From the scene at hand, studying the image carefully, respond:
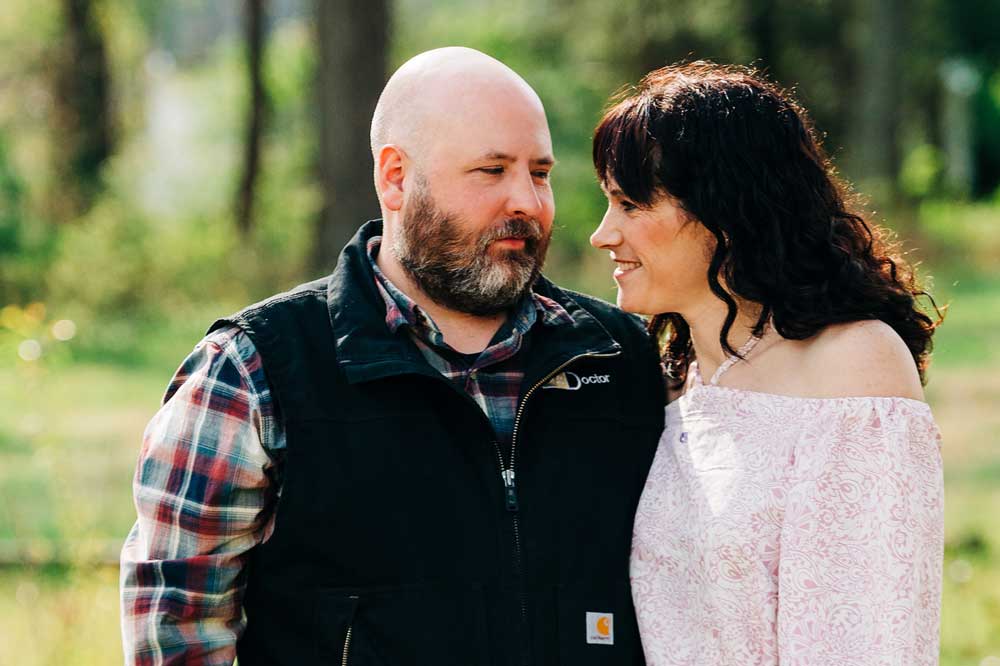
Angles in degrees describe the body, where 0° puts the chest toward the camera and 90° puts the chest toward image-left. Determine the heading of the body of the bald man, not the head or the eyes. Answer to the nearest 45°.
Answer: approximately 315°

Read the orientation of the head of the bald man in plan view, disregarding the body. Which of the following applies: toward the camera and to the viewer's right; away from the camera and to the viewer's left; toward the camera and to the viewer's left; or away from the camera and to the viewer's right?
toward the camera and to the viewer's right

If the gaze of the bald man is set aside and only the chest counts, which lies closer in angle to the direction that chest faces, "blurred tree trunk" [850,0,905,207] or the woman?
the woman

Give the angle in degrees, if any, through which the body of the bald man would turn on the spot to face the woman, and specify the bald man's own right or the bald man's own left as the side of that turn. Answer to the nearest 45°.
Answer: approximately 45° to the bald man's own left

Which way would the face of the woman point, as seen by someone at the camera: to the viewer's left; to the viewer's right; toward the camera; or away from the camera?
to the viewer's left

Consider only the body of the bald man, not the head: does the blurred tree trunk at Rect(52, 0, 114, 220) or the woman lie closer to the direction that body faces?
the woman

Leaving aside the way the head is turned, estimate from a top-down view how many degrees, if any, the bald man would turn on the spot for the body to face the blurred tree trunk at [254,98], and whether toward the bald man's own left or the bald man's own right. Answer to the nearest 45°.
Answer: approximately 135° to the bald man's own left

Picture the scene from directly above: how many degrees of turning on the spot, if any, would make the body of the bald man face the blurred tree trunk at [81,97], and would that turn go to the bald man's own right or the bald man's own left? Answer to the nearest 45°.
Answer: approximately 135° to the bald man's own left

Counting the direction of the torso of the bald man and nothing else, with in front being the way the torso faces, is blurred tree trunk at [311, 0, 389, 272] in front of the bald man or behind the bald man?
behind

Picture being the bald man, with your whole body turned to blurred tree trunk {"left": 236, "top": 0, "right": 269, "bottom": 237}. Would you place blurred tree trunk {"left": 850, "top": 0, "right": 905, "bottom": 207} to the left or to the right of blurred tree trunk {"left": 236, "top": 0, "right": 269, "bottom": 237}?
right

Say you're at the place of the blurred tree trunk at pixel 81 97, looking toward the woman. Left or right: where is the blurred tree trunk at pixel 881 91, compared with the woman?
left
